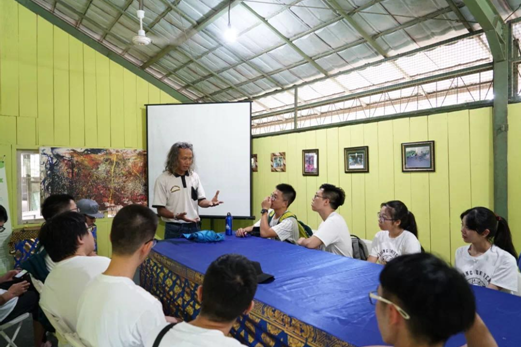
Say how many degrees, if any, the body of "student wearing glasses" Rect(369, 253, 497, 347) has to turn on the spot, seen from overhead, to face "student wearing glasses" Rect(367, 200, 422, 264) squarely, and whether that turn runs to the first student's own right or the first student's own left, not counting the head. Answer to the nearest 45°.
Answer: approximately 45° to the first student's own right

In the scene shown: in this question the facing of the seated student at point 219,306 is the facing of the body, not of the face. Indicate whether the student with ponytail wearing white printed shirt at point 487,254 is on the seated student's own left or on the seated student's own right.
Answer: on the seated student's own right

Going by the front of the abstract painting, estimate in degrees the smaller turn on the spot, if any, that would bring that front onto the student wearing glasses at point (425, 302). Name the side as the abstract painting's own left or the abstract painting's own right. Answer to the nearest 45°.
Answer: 0° — it already faces them

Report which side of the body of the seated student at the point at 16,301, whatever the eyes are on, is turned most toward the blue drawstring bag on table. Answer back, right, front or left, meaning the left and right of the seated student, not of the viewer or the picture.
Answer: front

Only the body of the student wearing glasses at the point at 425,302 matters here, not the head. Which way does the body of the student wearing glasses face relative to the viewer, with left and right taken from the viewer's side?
facing away from the viewer and to the left of the viewer

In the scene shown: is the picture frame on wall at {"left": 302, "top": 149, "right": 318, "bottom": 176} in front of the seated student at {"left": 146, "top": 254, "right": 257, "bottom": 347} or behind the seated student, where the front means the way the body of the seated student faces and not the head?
in front

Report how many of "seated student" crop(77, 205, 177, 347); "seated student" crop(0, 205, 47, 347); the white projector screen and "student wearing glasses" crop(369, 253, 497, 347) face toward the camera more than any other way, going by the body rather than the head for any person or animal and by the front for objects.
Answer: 1

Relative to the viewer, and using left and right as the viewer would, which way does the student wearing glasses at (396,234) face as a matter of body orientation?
facing the viewer and to the left of the viewer

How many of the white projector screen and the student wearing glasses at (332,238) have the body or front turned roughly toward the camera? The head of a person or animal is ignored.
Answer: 1

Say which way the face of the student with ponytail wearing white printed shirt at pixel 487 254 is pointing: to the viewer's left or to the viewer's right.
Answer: to the viewer's left

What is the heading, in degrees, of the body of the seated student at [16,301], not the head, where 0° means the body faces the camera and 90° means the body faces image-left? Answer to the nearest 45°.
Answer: approximately 270°

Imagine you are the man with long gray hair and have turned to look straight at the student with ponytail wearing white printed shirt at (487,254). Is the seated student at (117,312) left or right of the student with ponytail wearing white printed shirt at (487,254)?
right

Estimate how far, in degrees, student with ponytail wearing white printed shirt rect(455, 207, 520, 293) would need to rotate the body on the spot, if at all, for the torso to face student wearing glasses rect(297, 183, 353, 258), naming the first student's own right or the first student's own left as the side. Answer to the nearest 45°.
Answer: approximately 45° to the first student's own right

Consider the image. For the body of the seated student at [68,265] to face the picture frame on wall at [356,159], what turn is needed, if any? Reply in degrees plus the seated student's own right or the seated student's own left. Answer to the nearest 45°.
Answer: approximately 45° to the seated student's own right
